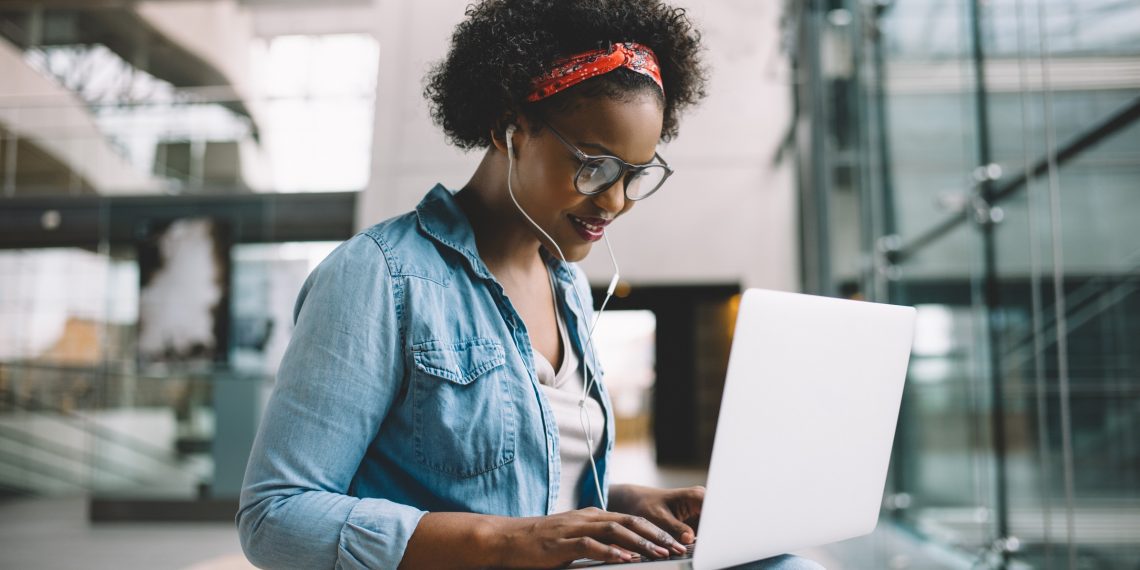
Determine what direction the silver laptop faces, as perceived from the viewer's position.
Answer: facing away from the viewer and to the left of the viewer

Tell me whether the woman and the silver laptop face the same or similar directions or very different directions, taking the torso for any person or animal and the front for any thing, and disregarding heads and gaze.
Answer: very different directions
